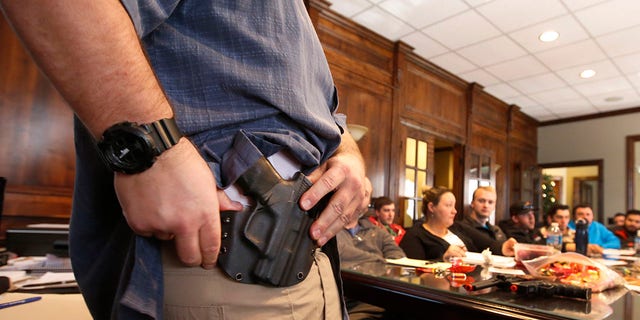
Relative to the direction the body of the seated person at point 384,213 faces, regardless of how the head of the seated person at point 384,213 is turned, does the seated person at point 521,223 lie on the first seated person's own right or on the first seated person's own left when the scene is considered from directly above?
on the first seated person's own left

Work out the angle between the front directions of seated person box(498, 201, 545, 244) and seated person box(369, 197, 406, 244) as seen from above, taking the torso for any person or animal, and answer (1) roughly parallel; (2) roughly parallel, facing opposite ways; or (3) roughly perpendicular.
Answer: roughly parallel

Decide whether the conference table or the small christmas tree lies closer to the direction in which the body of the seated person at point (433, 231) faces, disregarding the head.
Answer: the conference table

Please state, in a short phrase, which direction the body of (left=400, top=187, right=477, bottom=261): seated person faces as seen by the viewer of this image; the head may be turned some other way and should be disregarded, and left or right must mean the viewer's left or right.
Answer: facing the viewer and to the right of the viewer

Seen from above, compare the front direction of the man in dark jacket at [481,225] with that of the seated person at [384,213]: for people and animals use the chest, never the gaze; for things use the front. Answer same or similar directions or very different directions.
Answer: same or similar directions

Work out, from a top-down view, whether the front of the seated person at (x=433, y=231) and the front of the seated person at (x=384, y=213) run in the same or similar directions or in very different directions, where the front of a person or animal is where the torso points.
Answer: same or similar directions
